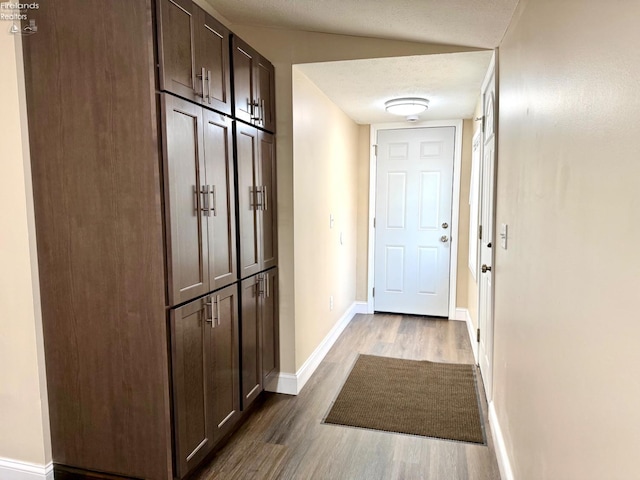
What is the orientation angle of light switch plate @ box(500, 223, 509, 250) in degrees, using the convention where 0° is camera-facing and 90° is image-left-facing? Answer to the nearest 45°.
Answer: approximately 90°

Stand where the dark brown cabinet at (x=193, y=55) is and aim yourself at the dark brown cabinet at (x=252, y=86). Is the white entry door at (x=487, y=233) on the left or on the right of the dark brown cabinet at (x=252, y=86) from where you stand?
right

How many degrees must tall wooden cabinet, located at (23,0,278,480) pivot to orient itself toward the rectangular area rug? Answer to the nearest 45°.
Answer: approximately 45° to its left

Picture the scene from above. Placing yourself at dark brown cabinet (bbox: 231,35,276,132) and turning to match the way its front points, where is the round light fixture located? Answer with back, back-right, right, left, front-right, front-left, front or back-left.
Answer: left

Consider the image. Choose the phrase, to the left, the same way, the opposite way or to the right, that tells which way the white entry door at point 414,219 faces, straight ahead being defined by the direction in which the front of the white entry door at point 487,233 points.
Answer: to the left

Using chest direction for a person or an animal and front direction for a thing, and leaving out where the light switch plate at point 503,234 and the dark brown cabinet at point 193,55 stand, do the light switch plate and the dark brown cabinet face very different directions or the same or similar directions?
very different directions

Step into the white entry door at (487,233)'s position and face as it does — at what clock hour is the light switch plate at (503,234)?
The light switch plate is roughly at 9 o'clock from the white entry door.

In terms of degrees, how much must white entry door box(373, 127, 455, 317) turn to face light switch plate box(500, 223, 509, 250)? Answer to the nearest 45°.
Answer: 0° — it already faces it

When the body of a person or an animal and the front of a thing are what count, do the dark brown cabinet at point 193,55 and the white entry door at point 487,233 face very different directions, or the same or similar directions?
very different directions

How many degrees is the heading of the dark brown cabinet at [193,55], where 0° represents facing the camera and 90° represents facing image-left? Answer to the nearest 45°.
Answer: approximately 315°

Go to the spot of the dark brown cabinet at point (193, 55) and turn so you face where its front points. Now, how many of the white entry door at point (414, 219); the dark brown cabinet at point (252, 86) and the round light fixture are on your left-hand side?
3

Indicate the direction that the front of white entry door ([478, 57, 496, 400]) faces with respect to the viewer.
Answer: facing to the left of the viewer
